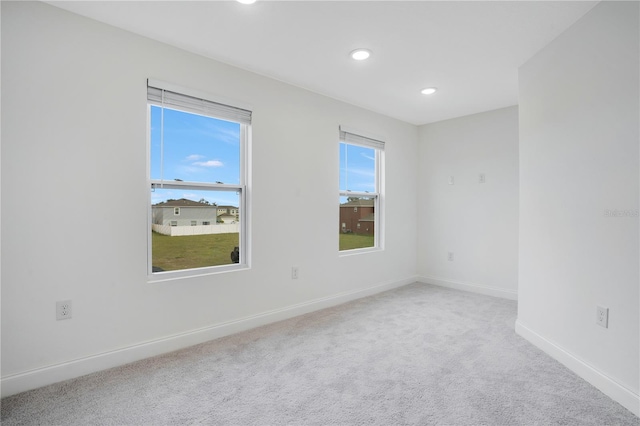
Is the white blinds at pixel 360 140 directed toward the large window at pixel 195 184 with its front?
no

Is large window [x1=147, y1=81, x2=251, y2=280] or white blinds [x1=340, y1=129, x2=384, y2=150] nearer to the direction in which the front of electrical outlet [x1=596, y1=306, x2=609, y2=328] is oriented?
the large window

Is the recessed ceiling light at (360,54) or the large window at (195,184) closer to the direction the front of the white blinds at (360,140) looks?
the recessed ceiling light

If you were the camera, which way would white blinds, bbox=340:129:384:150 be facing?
facing the viewer and to the right of the viewer

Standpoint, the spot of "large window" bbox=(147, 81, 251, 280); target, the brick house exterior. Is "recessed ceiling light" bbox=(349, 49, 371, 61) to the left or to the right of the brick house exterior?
right

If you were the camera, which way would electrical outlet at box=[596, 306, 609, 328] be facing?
facing the viewer and to the left of the viewer

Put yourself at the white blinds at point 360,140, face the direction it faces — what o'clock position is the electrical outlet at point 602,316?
The electrical outlet is roughly at 12 o'clock from the white blinds.

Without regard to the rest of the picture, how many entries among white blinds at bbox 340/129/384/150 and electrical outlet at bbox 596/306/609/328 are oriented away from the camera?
0

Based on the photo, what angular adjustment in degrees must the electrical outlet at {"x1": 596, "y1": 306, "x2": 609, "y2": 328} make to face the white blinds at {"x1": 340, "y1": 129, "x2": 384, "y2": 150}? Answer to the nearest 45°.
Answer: approximately 45° to its right

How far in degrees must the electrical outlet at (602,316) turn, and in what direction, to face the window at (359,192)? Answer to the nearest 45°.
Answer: approximately 45° to its right

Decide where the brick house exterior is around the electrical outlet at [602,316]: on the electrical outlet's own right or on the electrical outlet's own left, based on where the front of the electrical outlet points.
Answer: on the electrical outlet's own right

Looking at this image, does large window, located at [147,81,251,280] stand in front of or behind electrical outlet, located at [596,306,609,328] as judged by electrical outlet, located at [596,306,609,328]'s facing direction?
in front
